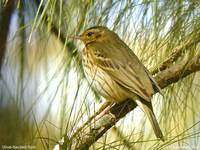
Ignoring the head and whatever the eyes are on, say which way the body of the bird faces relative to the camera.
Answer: to the viewer's left

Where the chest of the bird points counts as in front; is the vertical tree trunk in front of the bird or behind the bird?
in front
